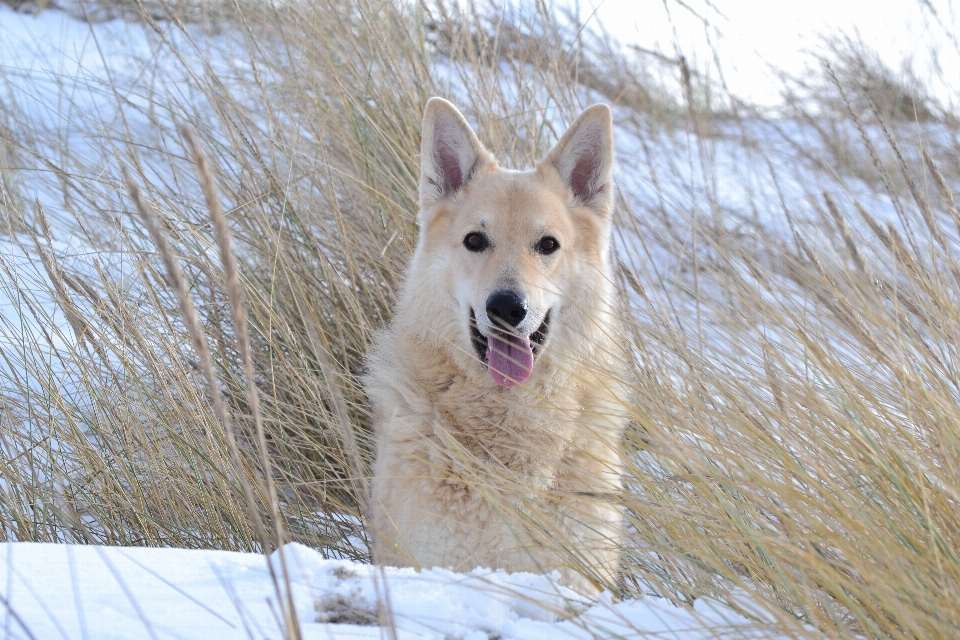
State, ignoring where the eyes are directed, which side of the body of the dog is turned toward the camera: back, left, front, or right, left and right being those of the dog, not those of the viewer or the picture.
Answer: front
